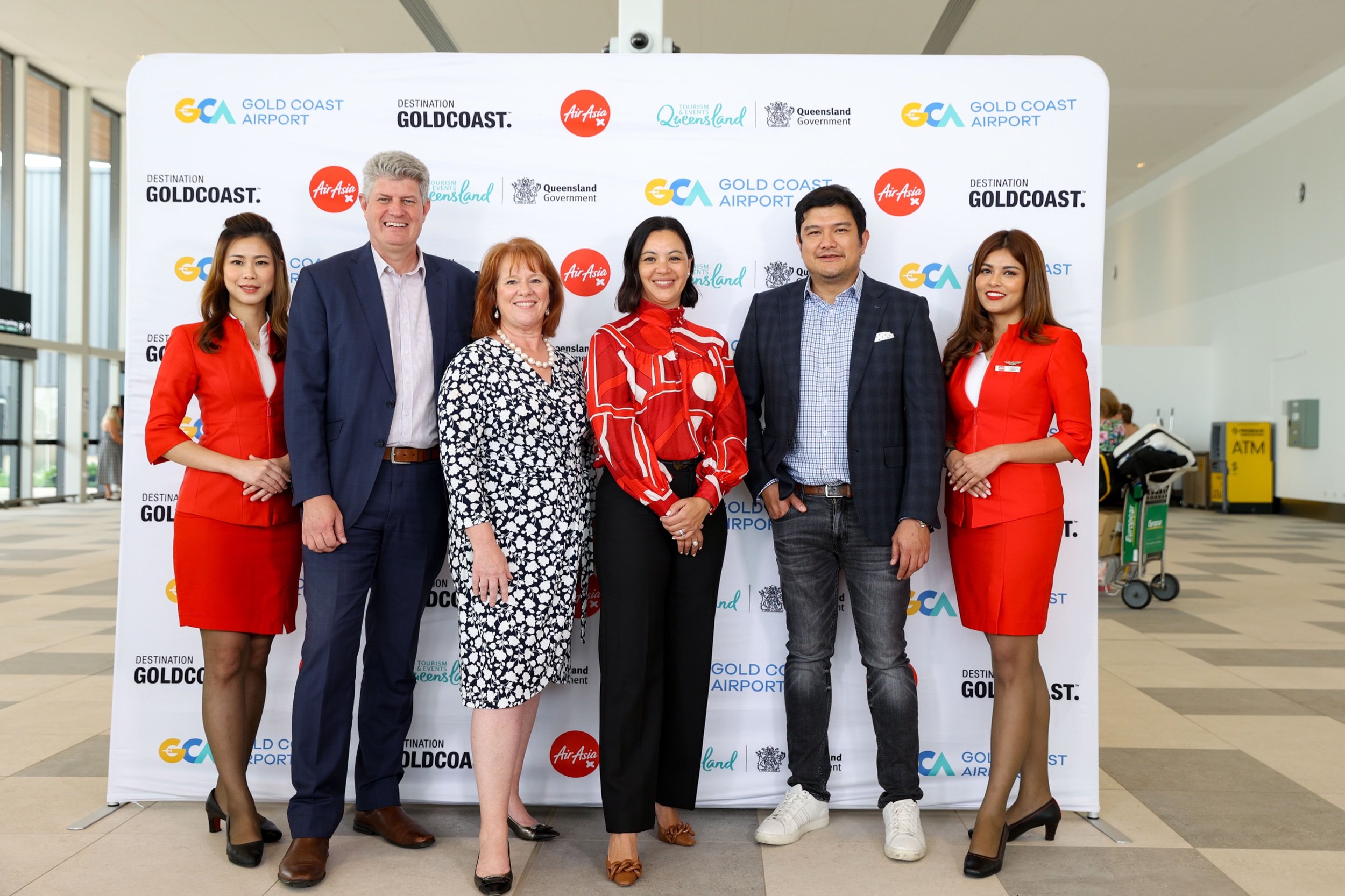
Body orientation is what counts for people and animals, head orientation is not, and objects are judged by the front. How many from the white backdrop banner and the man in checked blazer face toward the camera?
2

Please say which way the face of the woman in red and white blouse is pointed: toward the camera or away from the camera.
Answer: toward the camera

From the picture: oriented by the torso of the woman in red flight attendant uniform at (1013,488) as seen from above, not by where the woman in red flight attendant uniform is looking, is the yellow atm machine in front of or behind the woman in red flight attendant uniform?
behind

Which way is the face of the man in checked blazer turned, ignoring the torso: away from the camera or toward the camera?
toward the camera

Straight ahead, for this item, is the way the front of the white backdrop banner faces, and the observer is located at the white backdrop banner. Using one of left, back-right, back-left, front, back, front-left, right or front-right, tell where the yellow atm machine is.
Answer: back-left

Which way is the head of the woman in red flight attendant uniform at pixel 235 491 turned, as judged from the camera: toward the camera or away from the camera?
toward the camera

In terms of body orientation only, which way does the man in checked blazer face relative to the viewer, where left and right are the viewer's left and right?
facing the viewer

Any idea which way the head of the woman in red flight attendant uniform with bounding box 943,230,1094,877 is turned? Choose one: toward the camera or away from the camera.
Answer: toward the camera

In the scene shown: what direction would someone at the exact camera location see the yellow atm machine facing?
facing the viewer and to the left of the viewer

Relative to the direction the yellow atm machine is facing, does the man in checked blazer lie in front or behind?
in front

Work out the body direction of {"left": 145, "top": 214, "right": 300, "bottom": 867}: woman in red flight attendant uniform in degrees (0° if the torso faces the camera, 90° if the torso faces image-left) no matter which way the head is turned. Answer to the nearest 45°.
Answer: approximately 315°

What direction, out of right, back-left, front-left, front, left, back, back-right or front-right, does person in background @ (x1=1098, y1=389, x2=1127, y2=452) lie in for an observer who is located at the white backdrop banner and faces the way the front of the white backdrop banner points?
back-left

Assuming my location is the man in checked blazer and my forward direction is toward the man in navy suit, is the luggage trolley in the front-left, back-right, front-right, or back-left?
back-right
